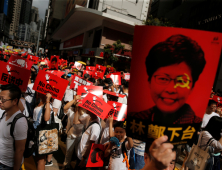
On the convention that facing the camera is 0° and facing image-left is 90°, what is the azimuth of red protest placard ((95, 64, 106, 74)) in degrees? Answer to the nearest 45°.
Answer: approximately 0°

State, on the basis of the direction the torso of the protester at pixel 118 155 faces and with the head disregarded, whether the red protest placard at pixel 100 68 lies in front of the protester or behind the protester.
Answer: behind

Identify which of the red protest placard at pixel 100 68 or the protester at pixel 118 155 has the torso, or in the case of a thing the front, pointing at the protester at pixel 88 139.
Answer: the red protest placard

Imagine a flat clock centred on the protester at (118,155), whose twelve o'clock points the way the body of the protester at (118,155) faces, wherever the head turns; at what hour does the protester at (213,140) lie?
the protester at (213,140) is roughly at 8 o'clock from the protester at (118,155).

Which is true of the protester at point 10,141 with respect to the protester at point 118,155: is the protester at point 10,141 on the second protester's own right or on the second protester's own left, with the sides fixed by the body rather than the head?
on the second protester's own right

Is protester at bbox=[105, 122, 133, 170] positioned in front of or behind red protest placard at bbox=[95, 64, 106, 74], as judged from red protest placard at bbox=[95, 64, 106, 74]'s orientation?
in front

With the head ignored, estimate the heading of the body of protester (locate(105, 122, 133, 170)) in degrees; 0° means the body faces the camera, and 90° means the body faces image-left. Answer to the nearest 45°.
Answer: approximately 0°

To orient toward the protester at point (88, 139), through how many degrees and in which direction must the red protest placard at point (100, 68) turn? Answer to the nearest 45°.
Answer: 0° — it already faces them
